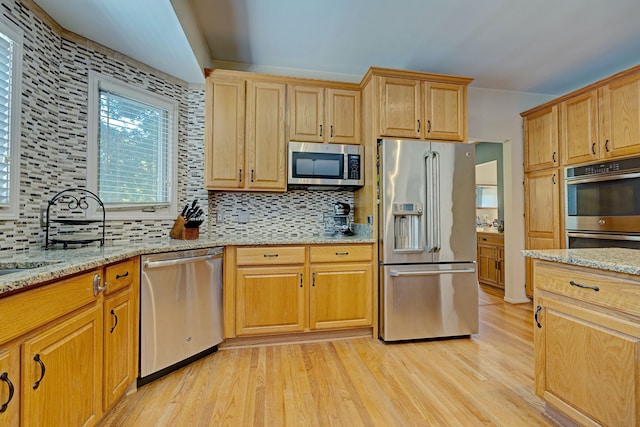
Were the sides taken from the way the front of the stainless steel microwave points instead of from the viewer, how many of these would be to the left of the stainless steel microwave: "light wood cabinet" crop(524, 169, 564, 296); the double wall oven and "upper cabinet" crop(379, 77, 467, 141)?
3

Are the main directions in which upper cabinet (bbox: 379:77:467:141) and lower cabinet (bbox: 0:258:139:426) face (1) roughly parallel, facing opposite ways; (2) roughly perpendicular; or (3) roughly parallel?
roughly perpendicular

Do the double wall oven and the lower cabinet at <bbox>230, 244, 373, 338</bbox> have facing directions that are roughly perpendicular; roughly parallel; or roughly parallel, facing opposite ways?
roughly perpendicular

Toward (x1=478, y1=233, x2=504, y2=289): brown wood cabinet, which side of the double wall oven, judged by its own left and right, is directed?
right

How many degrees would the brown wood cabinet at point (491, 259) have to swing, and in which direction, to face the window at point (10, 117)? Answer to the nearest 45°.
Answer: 0° — it already faces it

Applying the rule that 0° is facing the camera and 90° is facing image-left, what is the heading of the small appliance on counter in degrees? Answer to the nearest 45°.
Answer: approximately 0°

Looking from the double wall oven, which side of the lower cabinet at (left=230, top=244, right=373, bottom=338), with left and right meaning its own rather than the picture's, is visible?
left

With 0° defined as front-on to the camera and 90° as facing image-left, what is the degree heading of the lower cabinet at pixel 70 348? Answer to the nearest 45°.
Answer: approximately 315°
